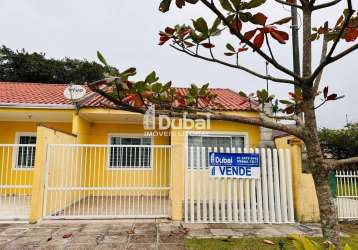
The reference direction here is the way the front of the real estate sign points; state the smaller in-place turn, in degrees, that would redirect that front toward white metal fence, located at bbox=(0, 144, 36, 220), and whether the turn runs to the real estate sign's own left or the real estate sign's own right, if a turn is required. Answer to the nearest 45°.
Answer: approximately 90° to the real estate sign's own right

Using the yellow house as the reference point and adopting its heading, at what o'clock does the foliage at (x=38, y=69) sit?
The foliage is roughly at 5 o'clock from the yellow house.

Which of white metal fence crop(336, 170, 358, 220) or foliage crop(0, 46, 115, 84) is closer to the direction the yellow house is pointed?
the white metal fence

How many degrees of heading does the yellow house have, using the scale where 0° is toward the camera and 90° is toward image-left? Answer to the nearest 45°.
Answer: approximately 0°

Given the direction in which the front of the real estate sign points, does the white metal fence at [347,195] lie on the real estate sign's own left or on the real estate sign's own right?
on the real estate sign's own left

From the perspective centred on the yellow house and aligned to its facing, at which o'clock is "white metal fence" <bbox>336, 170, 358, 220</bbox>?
The white metal fence is roughly at 9 o'clock from the yellow house.
